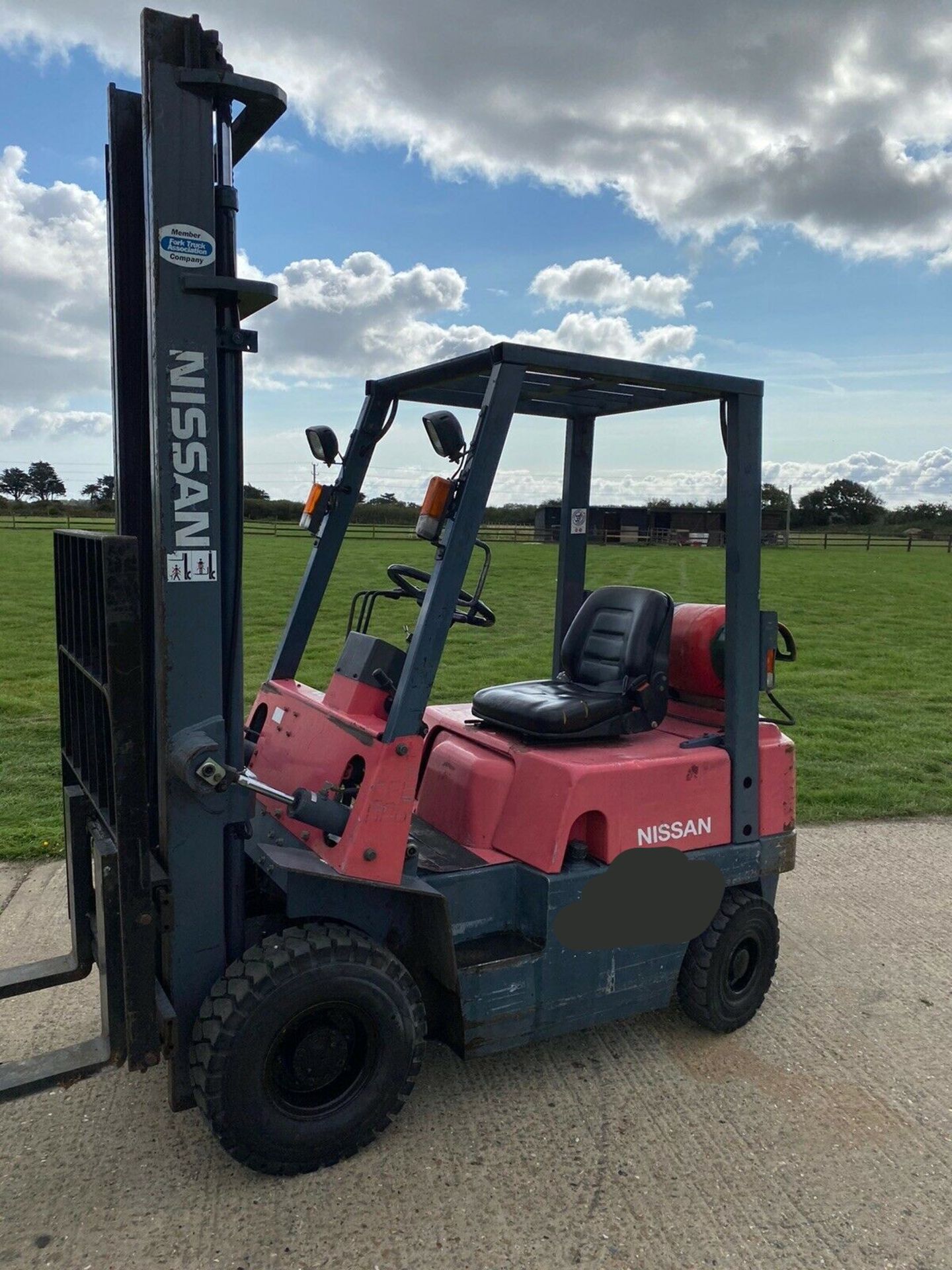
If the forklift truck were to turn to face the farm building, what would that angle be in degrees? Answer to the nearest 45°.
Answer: approximately 135° to its right

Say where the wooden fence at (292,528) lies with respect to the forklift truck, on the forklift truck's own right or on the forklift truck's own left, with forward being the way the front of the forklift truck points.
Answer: on the forklift truck's own right

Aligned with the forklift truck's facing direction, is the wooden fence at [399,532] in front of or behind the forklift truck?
behind

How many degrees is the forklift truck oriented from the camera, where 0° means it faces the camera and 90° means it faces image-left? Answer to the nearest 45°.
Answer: approximately 45°
